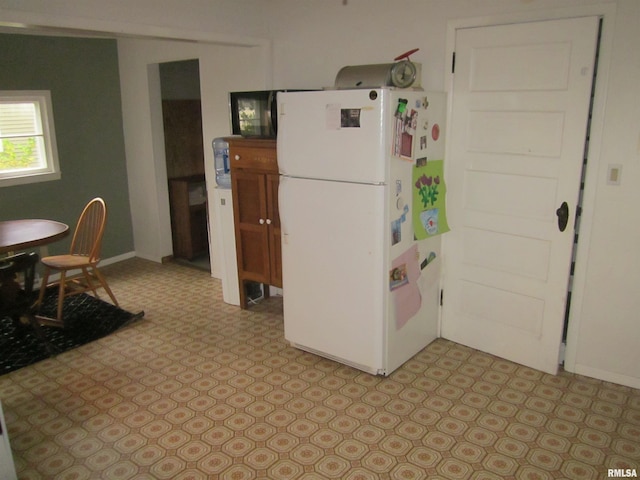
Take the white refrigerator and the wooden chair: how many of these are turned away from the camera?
0

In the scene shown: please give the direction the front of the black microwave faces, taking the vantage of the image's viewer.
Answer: facing the viewer and to the left of the viewer

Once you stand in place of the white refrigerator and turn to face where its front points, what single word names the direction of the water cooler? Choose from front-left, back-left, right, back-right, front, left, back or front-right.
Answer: right

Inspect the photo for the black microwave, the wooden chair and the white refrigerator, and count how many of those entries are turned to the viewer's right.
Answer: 0

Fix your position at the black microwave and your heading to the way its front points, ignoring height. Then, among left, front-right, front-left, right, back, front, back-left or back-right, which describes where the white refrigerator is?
left

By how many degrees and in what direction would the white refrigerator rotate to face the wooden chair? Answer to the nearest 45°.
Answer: approximately 45° to its right

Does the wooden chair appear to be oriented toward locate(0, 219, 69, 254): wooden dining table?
yes

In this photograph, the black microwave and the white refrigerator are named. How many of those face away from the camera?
0

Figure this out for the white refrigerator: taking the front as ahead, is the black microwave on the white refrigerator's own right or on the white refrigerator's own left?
on the white refrigerator's own right
